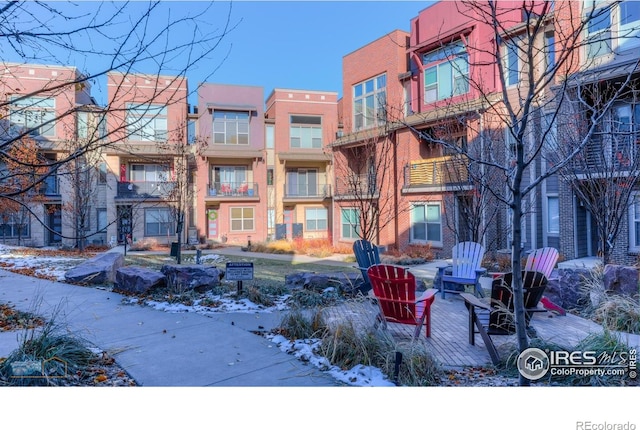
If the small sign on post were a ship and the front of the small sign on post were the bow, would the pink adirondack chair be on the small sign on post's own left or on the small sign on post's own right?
on the small sign on post's own left

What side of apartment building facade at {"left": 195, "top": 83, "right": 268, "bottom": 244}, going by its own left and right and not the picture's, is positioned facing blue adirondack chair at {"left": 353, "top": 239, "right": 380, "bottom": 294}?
front

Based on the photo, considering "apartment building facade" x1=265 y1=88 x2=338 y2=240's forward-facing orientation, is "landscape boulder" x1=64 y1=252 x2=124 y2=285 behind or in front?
in front

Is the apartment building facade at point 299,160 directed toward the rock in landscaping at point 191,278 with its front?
yes

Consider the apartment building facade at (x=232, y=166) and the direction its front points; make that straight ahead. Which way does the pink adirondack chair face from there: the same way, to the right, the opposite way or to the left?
to the right

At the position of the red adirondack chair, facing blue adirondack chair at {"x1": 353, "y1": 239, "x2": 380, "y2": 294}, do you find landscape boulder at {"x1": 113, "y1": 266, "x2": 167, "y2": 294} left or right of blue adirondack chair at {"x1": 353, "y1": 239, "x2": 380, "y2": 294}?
left

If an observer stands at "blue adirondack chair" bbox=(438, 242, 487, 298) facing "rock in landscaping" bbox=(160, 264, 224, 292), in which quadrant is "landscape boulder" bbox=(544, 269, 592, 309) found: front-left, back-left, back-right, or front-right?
back-left

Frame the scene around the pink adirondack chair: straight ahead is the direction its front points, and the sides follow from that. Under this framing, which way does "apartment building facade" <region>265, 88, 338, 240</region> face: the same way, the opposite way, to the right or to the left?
to the left

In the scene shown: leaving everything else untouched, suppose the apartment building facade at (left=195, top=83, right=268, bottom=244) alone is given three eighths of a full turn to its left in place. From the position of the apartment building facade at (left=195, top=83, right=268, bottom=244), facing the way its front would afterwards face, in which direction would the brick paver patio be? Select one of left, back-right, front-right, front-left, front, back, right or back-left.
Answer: back-right

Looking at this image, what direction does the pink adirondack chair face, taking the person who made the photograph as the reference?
facing the viewer and to the left of the viewer
